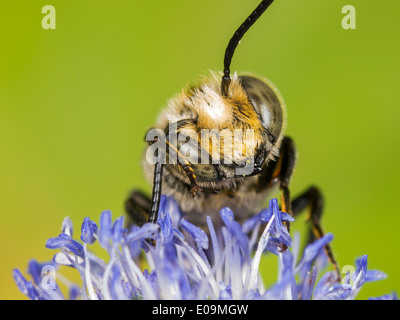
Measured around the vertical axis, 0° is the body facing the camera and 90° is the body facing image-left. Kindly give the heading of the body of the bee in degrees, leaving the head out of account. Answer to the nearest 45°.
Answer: approximately 0°
